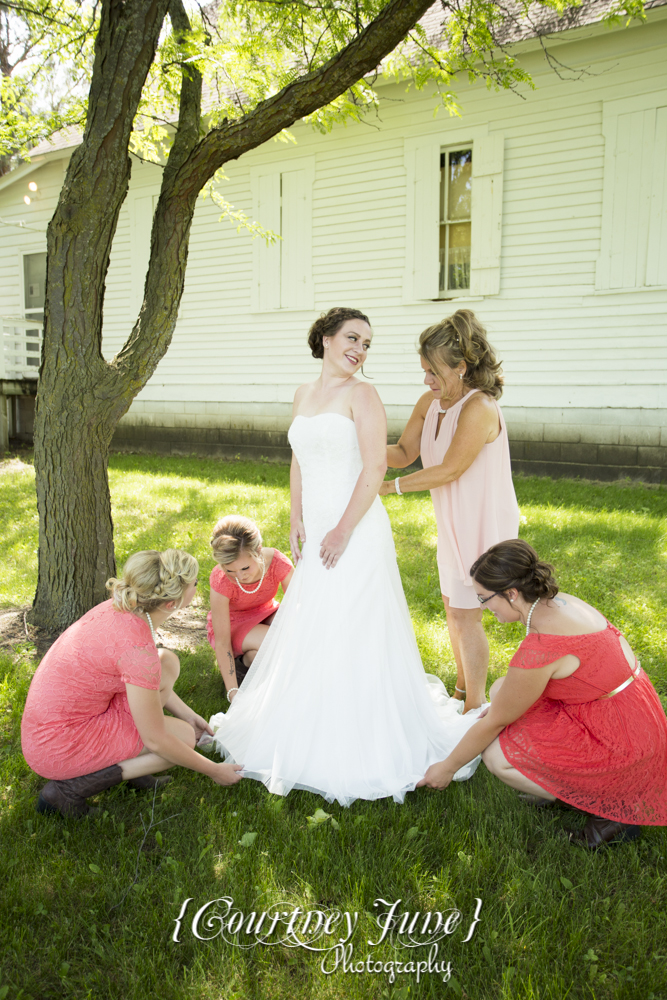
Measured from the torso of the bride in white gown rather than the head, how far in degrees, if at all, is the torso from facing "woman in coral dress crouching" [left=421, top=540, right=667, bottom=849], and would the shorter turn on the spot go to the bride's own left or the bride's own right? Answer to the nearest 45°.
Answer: approximately 90° to the bride's own left

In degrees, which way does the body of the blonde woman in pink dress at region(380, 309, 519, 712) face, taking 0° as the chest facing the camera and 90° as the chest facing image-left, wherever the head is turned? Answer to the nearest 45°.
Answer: approximately 45°

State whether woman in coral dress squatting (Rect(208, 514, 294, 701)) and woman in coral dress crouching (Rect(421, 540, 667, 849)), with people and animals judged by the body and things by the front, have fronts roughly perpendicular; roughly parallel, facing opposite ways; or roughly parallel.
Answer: roughly perpendicular

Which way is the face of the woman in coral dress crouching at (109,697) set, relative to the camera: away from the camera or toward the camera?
away from the camera

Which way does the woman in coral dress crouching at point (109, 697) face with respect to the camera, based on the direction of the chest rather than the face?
to the viewer's right

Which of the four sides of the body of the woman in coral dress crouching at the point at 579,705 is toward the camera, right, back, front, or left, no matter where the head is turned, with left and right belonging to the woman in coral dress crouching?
left
